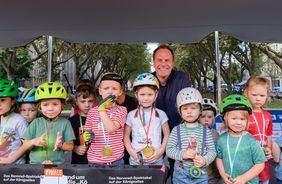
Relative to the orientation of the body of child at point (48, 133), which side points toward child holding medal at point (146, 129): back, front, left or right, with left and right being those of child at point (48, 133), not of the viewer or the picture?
left

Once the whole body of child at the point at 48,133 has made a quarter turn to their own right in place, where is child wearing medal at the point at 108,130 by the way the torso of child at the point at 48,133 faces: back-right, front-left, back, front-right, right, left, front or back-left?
back

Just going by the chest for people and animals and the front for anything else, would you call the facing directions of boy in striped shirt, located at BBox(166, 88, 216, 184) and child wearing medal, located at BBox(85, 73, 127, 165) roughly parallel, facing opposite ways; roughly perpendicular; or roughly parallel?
roughly parallel

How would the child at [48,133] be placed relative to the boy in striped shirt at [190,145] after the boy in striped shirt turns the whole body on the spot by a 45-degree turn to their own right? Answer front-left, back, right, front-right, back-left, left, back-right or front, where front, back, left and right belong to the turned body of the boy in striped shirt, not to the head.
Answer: front-right

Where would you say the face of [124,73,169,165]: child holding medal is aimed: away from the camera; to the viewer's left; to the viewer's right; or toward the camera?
toward the camera

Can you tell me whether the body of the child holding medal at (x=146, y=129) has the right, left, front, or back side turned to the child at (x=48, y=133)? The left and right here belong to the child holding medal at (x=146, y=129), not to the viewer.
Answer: right

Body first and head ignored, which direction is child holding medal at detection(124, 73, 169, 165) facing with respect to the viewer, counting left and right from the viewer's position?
facing the viewer

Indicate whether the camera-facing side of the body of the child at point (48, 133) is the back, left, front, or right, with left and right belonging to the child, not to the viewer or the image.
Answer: front

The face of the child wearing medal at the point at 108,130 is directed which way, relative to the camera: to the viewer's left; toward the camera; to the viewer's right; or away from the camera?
toward the camera
